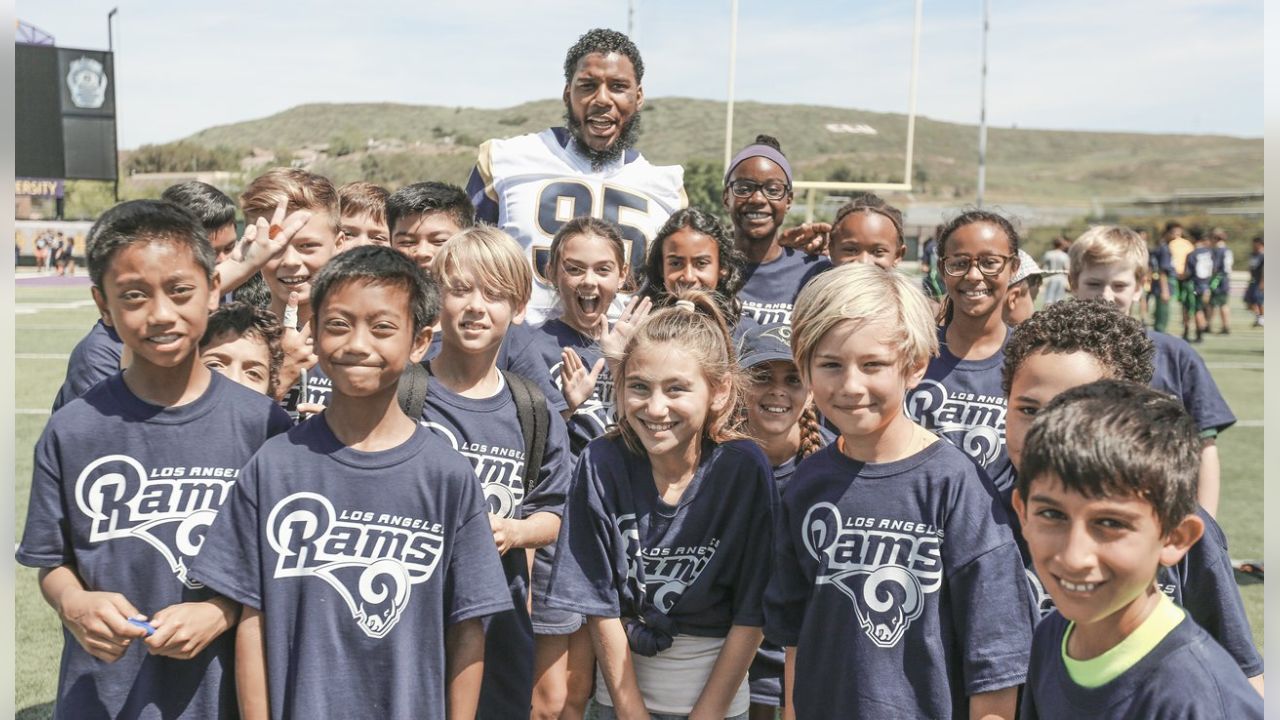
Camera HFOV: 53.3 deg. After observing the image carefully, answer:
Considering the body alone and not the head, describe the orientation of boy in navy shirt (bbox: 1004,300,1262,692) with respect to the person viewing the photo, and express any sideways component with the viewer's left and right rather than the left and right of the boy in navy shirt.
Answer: facing the viewer and to the left of the viewer

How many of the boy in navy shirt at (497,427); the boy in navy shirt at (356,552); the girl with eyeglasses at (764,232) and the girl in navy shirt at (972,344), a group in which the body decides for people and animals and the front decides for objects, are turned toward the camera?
4

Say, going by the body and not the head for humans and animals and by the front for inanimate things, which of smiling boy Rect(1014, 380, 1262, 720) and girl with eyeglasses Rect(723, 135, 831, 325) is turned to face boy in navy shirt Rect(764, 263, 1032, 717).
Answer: the girl with eyeglasses

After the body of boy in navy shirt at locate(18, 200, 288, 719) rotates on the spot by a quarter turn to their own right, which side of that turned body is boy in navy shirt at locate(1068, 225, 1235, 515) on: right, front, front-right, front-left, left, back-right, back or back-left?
back

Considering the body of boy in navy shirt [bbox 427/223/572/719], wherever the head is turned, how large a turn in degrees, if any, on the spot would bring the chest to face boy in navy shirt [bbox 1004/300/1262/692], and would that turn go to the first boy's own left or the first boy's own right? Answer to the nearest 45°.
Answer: approximately 45° to the first boy's own left

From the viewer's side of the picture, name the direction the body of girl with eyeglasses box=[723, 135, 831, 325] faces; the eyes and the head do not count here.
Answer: toward the camera

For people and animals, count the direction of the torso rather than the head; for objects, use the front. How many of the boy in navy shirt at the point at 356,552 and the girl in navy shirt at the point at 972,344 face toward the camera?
2

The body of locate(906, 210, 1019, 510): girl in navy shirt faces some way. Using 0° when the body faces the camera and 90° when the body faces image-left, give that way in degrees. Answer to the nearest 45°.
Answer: approximately 0°

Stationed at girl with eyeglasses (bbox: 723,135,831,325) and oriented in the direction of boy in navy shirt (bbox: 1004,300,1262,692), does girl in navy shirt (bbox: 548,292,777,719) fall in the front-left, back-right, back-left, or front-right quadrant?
front-right

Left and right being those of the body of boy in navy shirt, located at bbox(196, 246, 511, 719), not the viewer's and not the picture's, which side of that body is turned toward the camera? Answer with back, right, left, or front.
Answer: front
